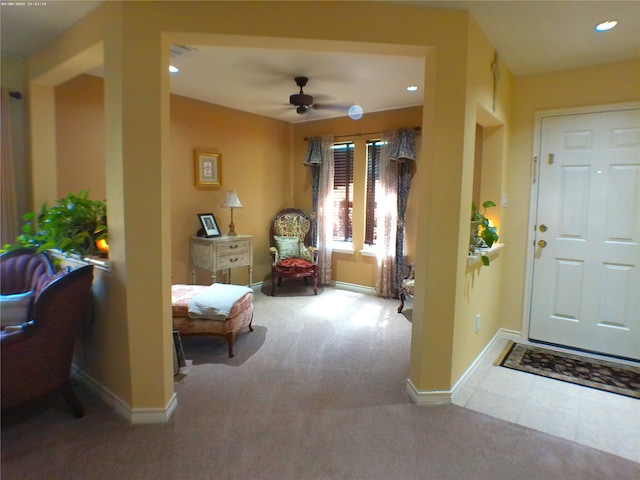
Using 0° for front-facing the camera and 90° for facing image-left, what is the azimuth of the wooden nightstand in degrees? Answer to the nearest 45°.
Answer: approximately 315°

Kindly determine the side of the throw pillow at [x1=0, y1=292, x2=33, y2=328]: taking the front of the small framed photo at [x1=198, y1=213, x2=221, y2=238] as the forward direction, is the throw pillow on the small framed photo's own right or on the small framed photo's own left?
on the small framed photo's own right

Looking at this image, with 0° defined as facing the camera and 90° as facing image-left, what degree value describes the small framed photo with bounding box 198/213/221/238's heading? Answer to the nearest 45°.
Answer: approximately 315°

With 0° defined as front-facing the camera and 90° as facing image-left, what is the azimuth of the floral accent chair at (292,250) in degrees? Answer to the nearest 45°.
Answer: approximately 0°

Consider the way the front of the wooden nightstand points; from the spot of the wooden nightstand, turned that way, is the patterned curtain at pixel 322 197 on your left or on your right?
on your left

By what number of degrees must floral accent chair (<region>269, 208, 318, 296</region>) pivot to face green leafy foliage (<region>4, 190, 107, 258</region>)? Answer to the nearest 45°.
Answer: approximately 45° to its right

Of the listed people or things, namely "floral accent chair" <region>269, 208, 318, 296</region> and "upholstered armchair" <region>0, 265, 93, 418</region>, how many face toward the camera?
1
